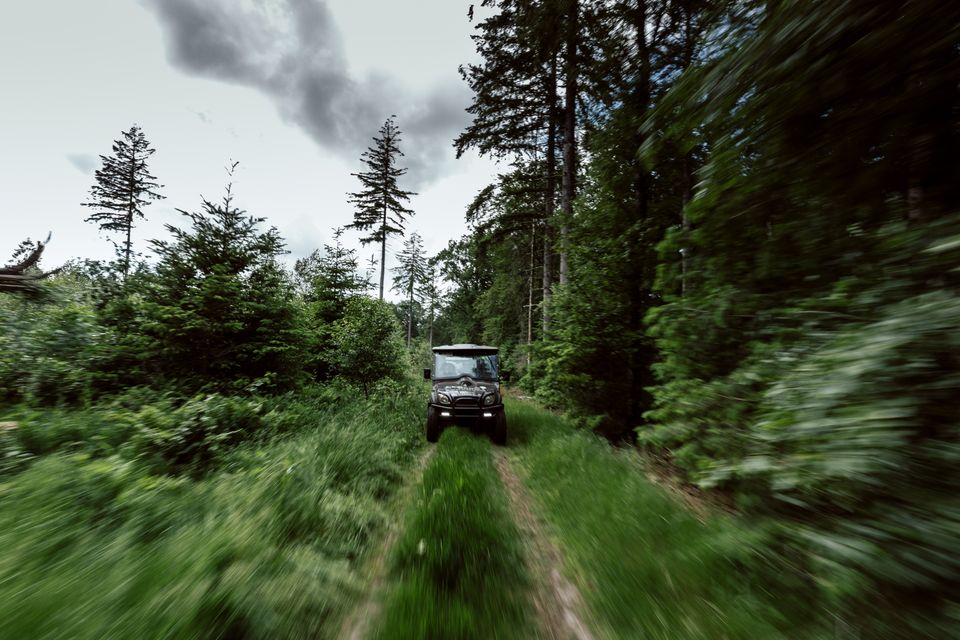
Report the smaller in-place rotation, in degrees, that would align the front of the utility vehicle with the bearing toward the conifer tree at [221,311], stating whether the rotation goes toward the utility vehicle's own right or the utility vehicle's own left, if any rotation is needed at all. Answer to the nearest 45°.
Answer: approximately 90° to the utility vehicle's own right

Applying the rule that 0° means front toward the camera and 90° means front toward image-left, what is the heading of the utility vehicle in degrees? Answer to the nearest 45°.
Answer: approximately 0°

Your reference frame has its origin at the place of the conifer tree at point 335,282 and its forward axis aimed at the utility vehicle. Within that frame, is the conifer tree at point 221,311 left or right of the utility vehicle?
right

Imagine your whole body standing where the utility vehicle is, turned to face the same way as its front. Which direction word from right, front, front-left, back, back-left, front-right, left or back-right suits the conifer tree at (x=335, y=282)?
back-right
